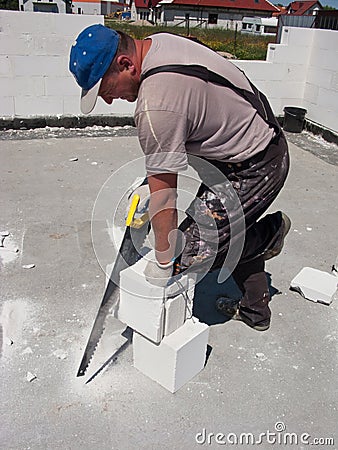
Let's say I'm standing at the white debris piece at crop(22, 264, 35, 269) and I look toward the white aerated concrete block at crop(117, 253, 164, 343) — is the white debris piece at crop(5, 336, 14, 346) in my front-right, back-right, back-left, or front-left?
front-right

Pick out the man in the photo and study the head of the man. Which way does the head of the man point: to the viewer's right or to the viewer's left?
to the viewer's left

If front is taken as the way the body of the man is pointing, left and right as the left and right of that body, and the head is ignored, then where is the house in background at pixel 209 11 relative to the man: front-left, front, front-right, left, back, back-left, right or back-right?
right

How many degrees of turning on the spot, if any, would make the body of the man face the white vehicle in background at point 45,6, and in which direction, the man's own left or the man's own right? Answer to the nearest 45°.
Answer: approximately 90° to the man's own right

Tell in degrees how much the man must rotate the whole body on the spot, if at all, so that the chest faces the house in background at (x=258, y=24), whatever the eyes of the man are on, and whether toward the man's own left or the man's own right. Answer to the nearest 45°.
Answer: approximately 90° to the man's own right

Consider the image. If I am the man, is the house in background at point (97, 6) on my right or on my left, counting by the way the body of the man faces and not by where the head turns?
on my right

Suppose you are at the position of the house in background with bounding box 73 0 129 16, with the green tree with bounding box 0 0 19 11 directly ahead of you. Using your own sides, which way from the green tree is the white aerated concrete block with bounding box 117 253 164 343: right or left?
left

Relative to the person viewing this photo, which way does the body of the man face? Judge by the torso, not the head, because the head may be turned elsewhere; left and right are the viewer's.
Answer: facing to the left of the viewer

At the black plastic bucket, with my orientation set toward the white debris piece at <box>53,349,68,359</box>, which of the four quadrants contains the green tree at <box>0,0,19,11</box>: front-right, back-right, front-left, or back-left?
back-right
